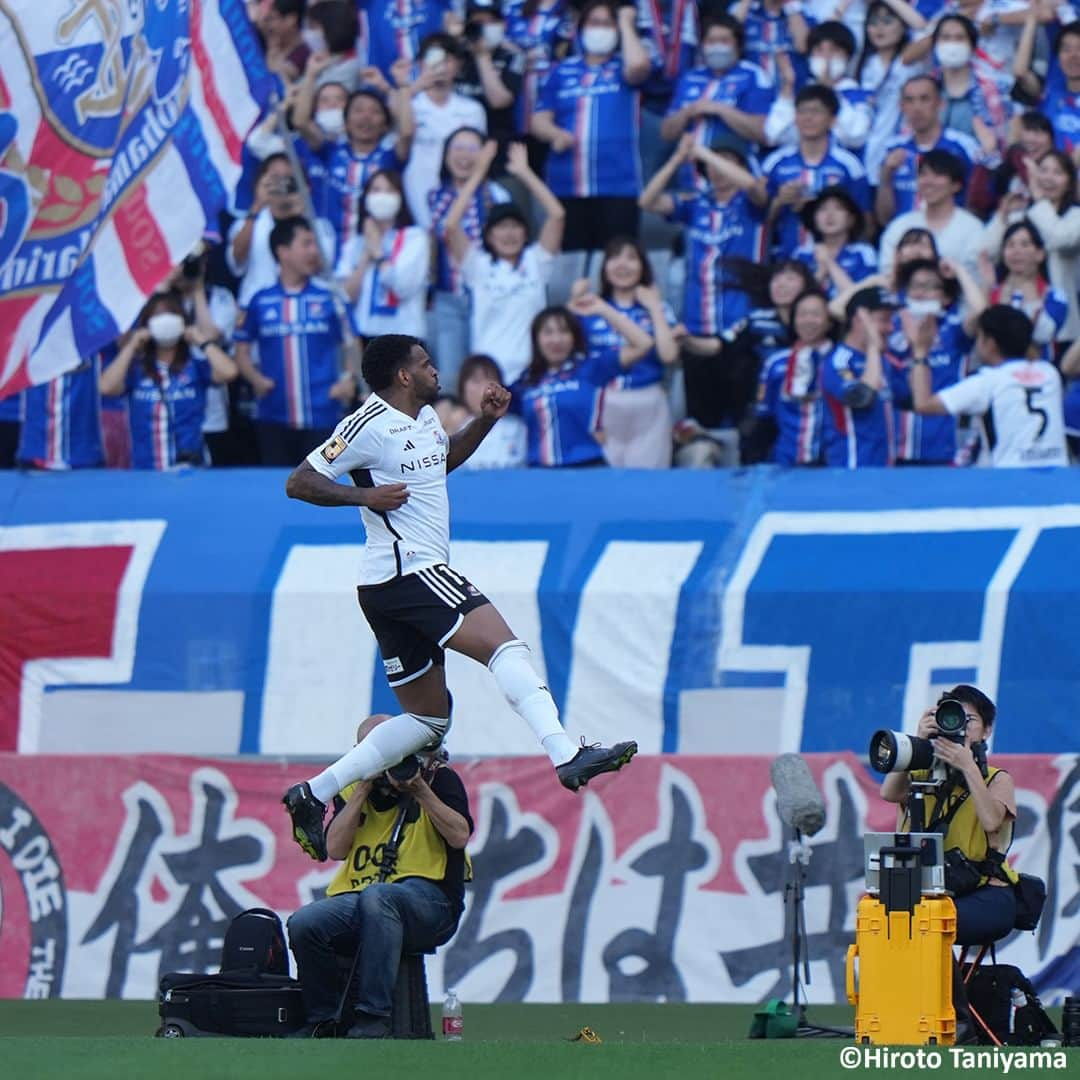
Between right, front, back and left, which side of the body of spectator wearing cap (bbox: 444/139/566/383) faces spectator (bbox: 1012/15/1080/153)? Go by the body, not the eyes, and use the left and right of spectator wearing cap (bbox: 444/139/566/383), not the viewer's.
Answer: left

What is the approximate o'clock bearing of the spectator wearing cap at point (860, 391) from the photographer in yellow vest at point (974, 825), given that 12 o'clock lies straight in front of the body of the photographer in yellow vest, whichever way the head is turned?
The spectator wearing cap is roughly at 4 o'clock from the photographer in yellow vest.

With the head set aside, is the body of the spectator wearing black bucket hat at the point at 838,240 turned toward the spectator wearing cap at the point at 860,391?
yes

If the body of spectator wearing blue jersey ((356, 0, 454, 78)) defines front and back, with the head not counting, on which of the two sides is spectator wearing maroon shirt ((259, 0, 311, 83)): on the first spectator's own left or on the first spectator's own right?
on the first spectator's own right

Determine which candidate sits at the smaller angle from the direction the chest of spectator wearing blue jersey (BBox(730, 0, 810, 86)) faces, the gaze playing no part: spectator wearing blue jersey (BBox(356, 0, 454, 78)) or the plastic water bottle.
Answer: the plastic water bottle

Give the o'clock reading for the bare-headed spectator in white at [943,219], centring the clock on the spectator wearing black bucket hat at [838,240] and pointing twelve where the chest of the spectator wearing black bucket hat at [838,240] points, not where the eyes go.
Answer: the bare-headed spectator in white at [943,219] is roughly at 9 o'clock from the spectator wearing black bucket hat at [838,240].

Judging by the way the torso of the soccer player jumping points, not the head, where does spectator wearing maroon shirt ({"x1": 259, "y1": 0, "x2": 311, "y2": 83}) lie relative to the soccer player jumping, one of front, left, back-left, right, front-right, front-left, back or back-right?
back-left

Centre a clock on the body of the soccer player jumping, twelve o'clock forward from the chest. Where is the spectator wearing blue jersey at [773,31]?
The spectator wearing blue jersey is roughly at 8 o'clock from the soccer player jumping.

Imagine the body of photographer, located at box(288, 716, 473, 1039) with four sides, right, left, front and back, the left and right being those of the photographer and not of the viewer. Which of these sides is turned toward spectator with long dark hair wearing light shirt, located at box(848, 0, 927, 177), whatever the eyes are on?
back

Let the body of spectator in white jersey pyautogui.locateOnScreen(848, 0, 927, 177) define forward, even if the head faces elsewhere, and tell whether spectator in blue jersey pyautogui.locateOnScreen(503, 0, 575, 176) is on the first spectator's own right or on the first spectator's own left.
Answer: on the first spectator's own right

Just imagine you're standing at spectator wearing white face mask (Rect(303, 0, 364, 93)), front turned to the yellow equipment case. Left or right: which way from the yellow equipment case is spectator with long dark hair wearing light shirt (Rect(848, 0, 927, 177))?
left

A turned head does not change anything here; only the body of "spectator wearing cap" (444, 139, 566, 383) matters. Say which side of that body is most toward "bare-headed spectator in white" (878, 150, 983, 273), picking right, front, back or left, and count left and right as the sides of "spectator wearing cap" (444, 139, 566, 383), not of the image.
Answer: left

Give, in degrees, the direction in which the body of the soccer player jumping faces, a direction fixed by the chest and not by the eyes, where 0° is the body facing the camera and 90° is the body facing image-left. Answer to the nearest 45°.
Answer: approximately 315°

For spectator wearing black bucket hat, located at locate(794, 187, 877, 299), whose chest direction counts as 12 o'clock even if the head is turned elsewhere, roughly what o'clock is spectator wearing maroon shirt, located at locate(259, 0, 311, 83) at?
spectator wearing maroon shirt, located at locate(259, 0, 311, 83) is roughly at 4 o'clock from spectator wearing black bucket hat, located at locate(794, 187, 877, 299).
